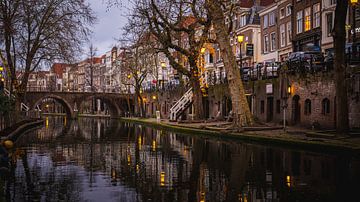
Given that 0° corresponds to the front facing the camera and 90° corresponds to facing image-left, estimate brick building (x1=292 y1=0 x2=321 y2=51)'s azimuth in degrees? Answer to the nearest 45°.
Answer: approximately 45°

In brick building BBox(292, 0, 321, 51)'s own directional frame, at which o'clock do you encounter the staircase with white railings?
The staircase with white railings is roughly at 1 o'clock from the brick building.
